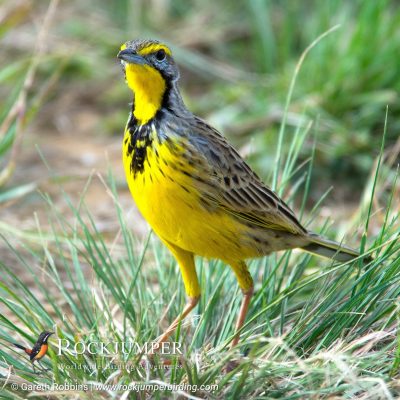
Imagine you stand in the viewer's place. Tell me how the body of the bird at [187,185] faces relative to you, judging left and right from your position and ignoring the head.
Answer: facing the viewer and to the left of the viewer
